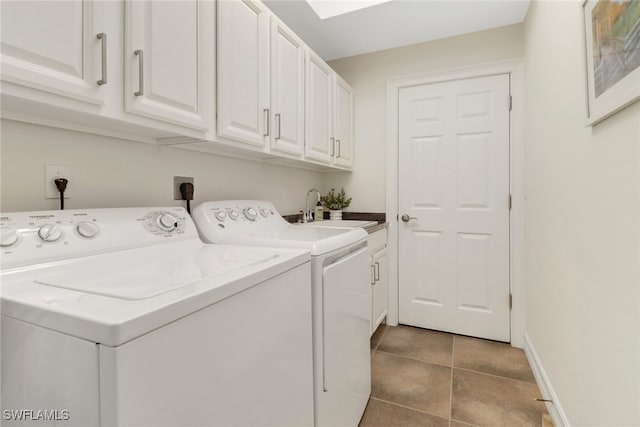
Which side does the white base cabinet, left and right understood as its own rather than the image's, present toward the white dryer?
right

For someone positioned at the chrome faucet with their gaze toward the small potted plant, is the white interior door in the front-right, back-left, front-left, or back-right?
front-right

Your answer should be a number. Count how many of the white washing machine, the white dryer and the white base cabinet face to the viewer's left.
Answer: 0

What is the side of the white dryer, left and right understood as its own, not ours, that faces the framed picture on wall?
front

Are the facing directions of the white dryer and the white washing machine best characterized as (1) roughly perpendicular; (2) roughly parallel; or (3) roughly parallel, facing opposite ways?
roughly parallel

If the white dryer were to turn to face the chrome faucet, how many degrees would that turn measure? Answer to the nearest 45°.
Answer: approximately 135° to its left

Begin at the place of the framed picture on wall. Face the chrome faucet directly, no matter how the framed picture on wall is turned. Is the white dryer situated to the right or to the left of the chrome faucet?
left

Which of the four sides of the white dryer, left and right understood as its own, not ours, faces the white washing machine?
right

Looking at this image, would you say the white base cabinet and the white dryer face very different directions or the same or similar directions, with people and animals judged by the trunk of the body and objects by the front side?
same or similar directions

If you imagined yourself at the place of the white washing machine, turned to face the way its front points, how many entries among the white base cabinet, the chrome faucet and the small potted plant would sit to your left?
3

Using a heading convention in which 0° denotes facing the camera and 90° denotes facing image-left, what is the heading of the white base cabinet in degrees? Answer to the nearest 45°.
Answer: approximately 270°

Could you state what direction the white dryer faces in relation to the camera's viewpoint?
facing the viewer and to the right of the viewer

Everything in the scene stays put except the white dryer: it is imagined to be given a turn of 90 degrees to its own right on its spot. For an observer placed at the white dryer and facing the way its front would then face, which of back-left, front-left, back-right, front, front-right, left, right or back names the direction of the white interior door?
back

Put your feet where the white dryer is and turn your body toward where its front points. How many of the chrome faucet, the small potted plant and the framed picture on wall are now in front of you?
1

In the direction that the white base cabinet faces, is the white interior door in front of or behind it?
in front
